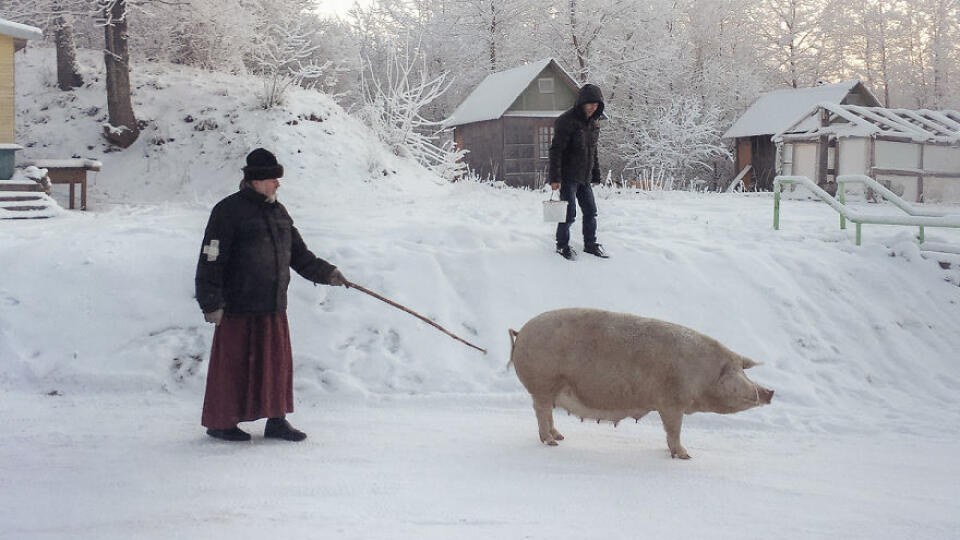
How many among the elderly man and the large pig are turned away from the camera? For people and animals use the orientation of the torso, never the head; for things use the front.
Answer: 0

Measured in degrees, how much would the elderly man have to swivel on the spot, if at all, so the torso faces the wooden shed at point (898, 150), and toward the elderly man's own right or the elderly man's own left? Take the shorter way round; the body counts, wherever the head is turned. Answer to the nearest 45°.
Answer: approximately 90° to the elderly man's own left

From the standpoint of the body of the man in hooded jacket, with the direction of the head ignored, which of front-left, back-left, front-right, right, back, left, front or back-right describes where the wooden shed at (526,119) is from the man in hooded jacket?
back-left

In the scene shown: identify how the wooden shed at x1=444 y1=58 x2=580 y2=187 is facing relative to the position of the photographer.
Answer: facing the viewer and to the right of the viewer

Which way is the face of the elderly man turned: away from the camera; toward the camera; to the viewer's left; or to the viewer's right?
to the viewer's right

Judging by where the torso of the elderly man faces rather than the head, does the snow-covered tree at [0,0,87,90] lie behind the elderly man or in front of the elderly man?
behind

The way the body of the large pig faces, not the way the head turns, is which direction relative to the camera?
to the viewer's right

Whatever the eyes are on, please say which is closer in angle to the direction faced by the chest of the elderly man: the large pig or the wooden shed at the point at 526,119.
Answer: the large pig

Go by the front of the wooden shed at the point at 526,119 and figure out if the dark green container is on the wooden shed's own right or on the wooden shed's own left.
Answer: on the wooden shed's own right
